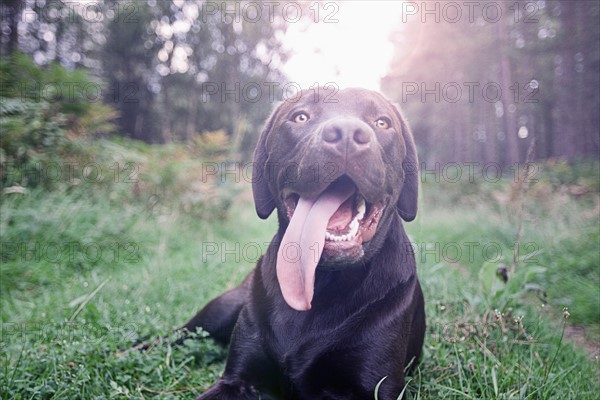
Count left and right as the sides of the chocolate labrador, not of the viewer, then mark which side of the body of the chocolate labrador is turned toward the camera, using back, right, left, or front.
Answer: front
